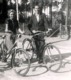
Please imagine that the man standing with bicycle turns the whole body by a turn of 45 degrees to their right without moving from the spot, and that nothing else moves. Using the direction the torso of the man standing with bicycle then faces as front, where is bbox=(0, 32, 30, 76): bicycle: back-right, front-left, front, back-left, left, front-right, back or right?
front

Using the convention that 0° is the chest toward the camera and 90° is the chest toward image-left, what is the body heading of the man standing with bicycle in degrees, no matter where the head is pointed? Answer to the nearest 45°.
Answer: approximately 0°

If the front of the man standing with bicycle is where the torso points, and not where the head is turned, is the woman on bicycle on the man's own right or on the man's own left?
on the man's own right
